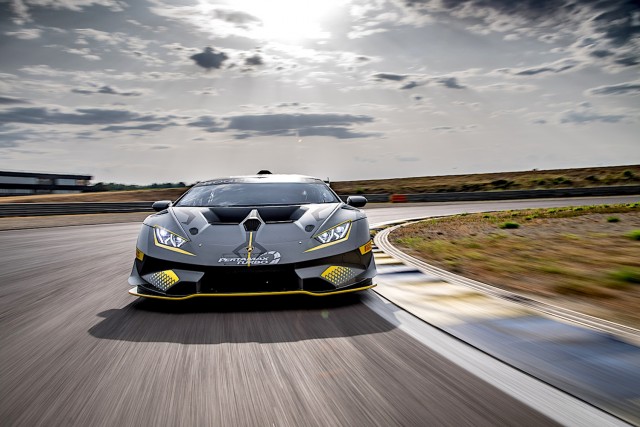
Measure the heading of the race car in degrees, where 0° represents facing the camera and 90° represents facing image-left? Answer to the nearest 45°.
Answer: approximately 0°
